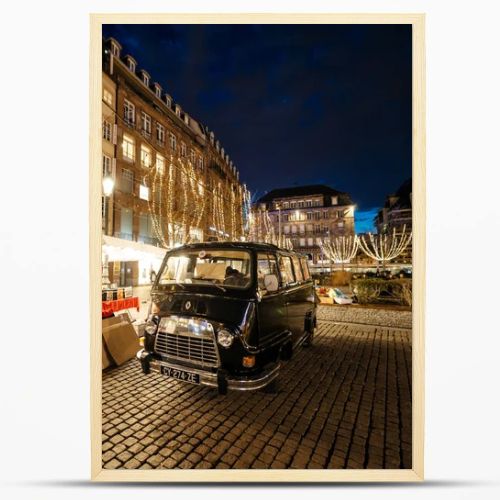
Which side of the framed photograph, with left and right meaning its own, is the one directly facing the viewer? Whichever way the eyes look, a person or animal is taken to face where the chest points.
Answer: front
